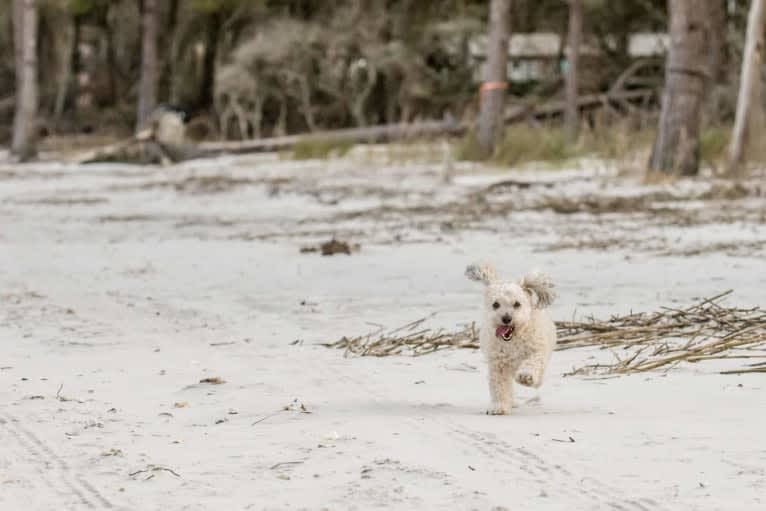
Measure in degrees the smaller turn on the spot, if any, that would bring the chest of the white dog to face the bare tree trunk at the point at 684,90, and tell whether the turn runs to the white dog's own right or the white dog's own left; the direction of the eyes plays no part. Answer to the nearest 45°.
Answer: approximately 180°

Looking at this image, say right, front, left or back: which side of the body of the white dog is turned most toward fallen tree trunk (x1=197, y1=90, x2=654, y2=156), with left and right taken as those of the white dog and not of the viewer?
back

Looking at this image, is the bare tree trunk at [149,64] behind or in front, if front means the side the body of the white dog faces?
behind

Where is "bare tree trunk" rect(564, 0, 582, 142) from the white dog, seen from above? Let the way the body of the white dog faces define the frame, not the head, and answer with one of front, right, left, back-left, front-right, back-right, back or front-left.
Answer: back

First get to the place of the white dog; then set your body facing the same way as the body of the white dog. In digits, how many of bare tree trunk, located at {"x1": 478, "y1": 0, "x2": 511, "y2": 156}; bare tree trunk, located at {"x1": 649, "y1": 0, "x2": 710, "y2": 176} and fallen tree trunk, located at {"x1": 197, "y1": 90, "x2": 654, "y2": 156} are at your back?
3

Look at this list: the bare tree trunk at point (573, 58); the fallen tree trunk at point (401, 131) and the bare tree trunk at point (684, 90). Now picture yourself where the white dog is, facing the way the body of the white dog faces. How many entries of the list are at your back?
3

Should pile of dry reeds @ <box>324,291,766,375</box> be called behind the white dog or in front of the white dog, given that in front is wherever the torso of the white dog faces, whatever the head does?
behind

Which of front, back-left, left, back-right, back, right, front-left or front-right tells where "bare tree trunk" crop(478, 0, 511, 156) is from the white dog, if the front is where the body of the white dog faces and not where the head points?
back

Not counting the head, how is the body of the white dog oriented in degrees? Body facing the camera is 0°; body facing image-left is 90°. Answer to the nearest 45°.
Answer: approximately 0°
